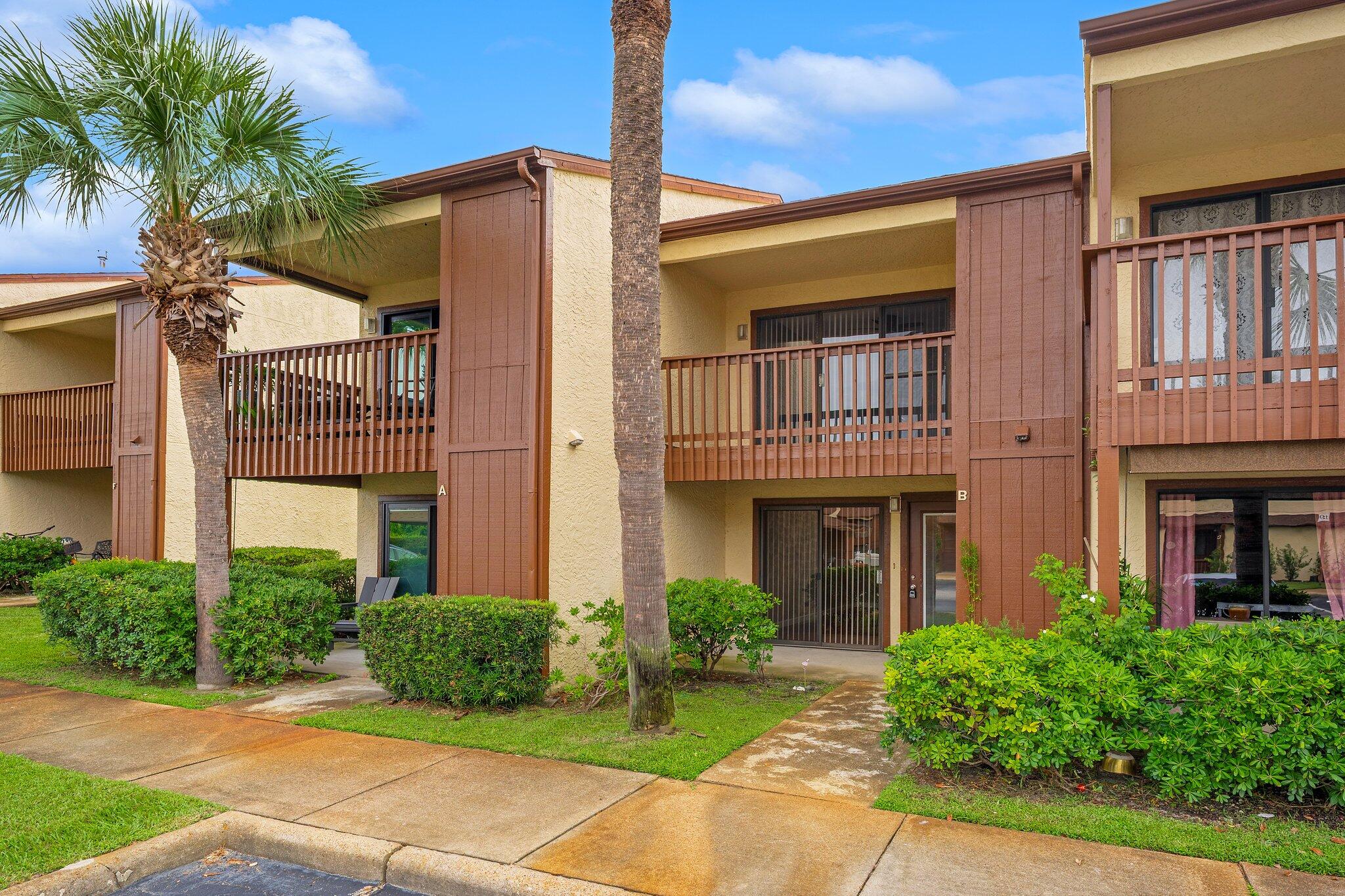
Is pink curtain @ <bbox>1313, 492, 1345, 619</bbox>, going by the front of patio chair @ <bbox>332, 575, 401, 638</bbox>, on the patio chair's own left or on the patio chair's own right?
on the patio chair's own left

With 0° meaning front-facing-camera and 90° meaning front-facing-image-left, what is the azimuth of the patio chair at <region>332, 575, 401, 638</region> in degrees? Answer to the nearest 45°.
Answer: approximately 45°

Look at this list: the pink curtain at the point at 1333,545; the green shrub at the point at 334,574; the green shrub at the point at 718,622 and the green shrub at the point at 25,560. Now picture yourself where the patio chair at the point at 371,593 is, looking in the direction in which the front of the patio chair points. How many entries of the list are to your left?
2

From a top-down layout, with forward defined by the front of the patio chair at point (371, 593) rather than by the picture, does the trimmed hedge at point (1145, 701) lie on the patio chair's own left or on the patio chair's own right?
on the patio chair's own left

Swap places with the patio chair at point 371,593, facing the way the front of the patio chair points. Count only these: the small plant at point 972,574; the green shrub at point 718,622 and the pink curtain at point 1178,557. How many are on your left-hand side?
3

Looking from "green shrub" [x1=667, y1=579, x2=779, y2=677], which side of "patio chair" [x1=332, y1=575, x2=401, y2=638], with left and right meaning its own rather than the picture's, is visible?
left

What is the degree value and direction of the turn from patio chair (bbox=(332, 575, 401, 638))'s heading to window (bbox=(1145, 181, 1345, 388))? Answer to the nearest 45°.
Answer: approximately 90° to its left

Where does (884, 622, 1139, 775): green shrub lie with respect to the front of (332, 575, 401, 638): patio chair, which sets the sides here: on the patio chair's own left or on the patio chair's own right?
on the patio chair's own left

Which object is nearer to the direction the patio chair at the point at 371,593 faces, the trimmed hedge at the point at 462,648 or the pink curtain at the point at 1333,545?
the trimmed hedge

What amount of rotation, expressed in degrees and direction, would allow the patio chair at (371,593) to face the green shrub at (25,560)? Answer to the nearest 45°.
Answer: approximately 90° to its right

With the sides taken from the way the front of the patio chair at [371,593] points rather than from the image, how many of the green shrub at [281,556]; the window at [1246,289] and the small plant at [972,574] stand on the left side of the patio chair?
2
